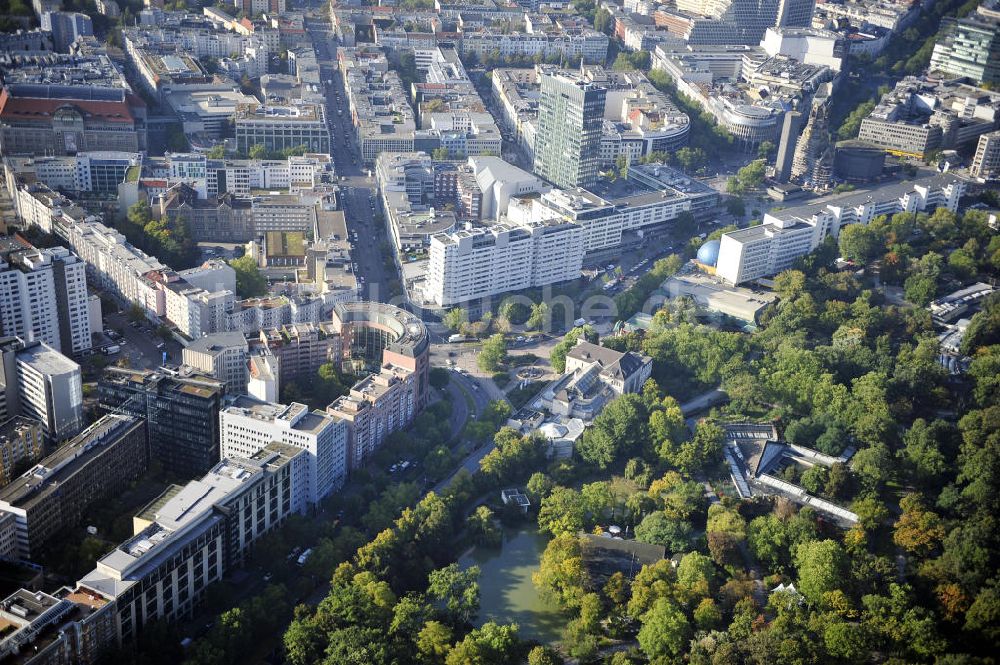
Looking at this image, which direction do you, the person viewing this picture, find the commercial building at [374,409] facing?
facing the viewer and to the right of the viewer

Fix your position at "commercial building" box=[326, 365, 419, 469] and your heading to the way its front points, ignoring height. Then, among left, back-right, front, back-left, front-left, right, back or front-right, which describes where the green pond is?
front

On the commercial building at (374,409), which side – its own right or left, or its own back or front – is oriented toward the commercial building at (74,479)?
right

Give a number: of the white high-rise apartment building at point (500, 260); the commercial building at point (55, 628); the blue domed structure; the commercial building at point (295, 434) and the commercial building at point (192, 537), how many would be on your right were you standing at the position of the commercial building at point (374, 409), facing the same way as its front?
3

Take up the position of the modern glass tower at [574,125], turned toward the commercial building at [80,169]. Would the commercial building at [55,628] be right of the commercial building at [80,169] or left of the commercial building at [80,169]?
left

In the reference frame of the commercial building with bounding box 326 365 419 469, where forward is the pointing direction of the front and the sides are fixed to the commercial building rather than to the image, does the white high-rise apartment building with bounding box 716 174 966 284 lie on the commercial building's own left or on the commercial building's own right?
on the commercial building's own left

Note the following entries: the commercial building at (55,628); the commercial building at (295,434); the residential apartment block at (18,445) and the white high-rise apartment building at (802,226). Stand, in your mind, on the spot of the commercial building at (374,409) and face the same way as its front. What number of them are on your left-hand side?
1

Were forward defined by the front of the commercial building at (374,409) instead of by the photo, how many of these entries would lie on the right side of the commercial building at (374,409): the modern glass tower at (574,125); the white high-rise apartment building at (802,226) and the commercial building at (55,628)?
1

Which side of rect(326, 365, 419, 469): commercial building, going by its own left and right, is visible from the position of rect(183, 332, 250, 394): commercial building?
back

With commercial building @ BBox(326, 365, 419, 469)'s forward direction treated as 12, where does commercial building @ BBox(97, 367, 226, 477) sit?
commercial building @ BBox(97, 367, 226, 477) is roughly at 4 o'clock from commercial building @ BBox(326, 365, 419, 469).

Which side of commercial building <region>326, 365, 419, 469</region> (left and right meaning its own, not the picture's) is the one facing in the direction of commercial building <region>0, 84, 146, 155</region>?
back

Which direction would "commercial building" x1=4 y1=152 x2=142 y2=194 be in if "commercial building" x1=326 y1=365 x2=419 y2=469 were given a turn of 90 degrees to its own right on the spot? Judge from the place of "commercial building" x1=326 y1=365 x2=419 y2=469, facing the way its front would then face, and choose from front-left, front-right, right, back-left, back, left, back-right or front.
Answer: right
